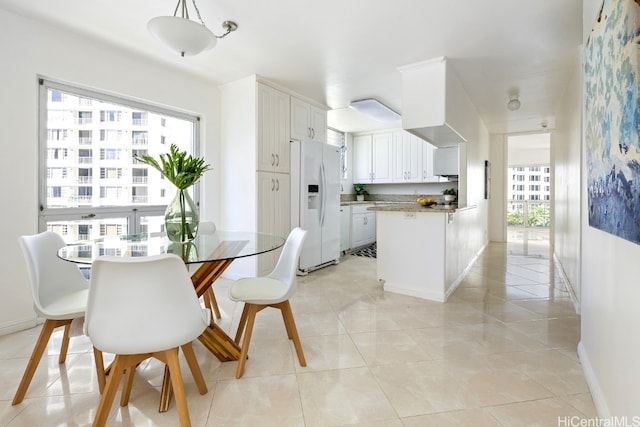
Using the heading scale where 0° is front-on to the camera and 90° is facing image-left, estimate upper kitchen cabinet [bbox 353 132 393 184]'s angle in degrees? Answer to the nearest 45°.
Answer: approximately 0°

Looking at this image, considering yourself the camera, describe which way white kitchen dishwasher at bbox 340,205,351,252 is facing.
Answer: facing the viewer and to the right of the viewer

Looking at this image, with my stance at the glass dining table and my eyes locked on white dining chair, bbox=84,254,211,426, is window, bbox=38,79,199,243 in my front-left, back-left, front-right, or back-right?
back-right

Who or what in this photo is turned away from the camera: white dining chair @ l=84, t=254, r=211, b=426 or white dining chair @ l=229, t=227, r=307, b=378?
white dining chair @ l=84, t=254, r=211, b=426

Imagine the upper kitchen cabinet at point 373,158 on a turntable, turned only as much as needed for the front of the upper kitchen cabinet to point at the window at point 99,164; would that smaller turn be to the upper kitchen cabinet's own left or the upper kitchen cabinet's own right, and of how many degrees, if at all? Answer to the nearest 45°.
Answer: approximately 45° to the upper kitchen cabinet's own right

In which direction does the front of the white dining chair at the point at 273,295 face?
to the viewer's left

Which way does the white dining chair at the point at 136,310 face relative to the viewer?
away from the camera

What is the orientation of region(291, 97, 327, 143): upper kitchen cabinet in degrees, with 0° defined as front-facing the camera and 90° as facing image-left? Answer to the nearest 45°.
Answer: approximately 315°

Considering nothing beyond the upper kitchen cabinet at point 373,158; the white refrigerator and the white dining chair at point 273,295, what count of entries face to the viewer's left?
1

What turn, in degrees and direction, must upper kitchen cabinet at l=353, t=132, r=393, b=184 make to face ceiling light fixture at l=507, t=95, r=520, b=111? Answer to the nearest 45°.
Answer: approximately 45° to its left

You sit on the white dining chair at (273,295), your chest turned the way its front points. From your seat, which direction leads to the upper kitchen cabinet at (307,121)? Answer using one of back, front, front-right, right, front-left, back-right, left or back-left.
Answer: right

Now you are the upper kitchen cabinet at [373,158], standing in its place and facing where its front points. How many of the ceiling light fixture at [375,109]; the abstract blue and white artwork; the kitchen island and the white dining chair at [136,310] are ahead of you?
4

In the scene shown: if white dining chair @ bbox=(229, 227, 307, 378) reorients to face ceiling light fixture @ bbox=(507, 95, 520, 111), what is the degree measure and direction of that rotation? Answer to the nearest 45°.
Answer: approximately 135° to its right

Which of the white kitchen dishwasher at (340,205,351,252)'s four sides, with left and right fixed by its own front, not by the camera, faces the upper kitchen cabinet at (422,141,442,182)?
left
